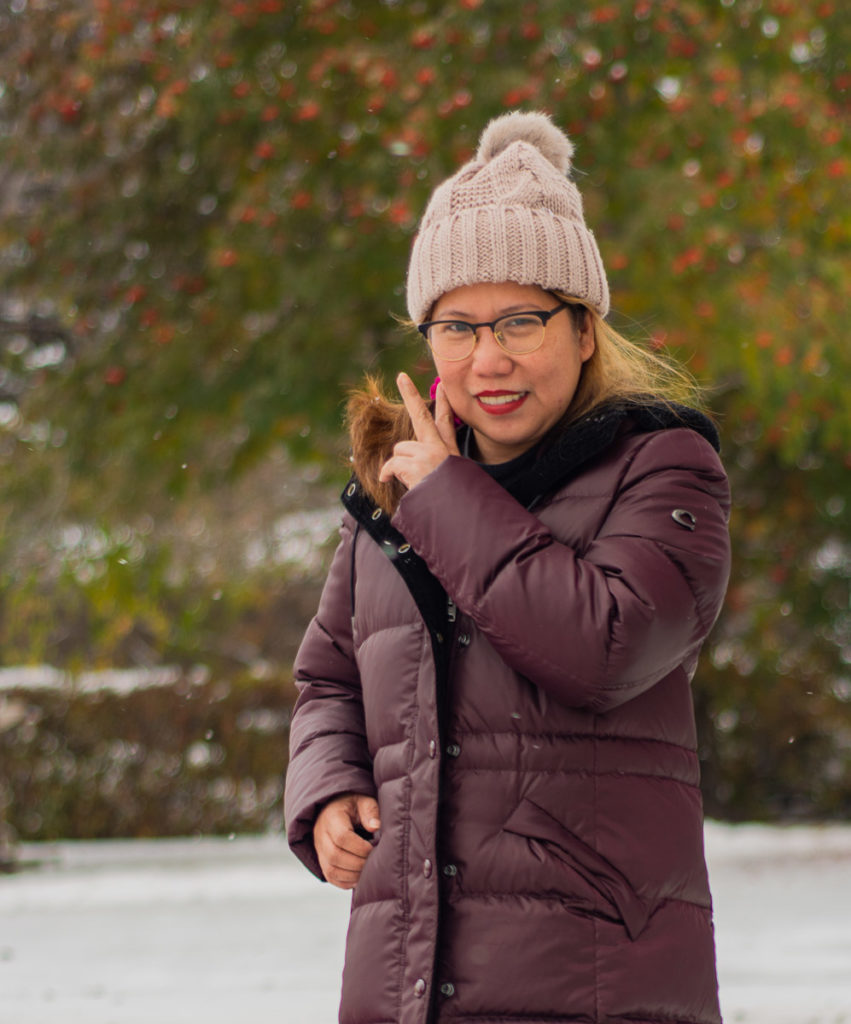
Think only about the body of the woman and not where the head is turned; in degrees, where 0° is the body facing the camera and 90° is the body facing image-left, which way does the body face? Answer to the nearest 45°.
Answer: approximately 45°
